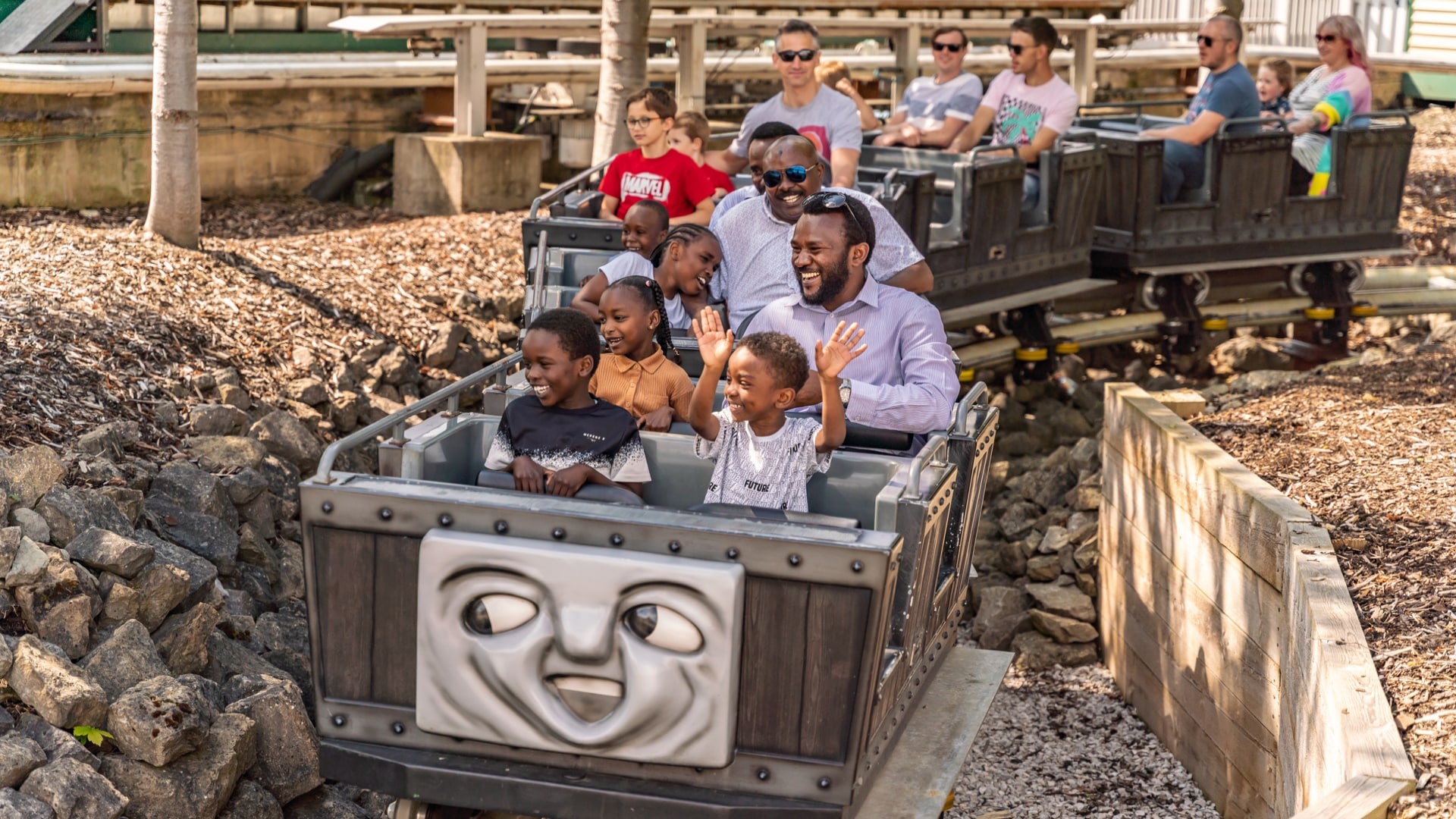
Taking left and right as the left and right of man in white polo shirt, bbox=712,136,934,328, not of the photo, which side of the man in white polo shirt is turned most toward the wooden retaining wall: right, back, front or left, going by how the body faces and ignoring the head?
left

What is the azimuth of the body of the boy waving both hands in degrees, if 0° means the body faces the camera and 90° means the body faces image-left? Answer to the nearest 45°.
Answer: approximately 0°

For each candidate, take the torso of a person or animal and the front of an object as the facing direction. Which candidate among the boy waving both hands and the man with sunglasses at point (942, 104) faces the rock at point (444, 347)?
the man with sunglasses

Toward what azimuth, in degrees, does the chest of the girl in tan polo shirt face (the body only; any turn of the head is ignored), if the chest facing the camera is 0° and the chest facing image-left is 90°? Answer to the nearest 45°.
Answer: approximately 45°

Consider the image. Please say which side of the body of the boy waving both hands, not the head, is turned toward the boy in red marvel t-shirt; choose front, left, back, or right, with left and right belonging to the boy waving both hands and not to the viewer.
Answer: back
